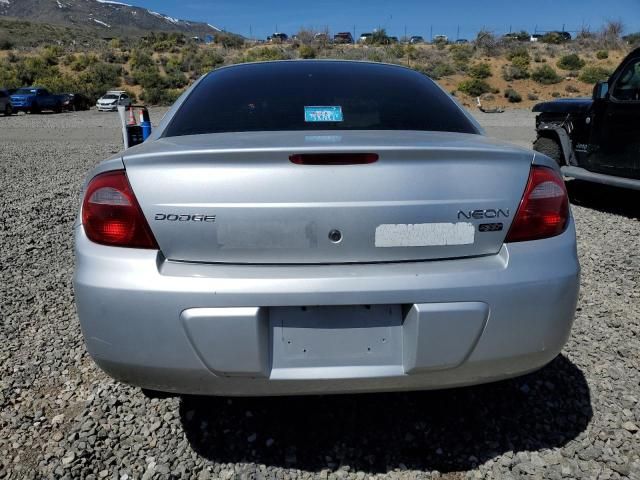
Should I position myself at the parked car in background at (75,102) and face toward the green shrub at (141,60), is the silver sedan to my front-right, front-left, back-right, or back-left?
back-right

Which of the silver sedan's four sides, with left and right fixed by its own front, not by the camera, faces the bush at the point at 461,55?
front

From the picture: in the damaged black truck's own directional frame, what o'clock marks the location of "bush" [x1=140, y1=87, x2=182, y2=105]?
The bush is roughly at 12 o'clock from the damaged black truck.

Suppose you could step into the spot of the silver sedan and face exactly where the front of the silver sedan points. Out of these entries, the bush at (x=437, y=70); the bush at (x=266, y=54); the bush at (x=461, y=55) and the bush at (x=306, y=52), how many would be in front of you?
4

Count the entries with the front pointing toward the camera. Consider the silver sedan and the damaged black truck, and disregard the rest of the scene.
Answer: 0

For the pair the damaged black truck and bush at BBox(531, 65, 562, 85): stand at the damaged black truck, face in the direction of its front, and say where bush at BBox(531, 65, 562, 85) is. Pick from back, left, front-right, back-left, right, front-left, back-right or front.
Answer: front-right

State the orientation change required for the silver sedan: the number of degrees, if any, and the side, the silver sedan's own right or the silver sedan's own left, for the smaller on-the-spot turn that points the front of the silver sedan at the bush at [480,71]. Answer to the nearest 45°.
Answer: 0° — it already faces it

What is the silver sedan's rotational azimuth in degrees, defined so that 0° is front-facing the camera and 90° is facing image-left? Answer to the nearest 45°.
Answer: approximately 180°

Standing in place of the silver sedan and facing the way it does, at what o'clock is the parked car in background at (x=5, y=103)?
The parked car in background is roughly at 11 o'clock from the silver sedan.

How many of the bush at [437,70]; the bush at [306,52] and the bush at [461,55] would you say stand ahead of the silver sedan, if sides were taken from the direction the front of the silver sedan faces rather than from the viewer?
3

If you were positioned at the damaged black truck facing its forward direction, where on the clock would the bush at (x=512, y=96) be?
The bush is roughly at 1 o'clock from the damaged black truck.

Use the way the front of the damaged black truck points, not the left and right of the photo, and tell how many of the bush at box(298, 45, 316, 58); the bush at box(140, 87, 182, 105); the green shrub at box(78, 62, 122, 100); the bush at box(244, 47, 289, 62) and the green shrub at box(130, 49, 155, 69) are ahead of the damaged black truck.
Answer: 5

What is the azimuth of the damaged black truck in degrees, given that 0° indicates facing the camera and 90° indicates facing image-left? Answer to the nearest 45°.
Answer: approximately 135°

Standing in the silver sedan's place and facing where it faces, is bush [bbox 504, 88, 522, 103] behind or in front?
in front

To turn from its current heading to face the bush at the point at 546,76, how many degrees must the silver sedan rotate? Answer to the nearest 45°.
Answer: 0° — it already faces it

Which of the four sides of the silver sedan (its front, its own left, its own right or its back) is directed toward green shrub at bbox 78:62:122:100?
front

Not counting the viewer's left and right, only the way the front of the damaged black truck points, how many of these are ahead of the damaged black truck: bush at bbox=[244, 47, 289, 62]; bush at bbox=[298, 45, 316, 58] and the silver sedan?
2

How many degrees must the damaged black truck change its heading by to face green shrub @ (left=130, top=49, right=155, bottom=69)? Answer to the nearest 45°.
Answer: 0° — it already faces it
